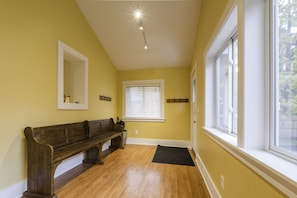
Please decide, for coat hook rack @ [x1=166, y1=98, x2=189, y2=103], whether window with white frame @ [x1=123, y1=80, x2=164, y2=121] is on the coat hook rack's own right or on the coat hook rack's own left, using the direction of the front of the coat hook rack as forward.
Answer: on the coat hook rack's own right

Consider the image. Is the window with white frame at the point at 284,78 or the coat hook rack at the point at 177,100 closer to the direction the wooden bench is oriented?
the window with white frame

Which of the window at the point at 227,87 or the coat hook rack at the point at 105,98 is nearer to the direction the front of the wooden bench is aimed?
the window

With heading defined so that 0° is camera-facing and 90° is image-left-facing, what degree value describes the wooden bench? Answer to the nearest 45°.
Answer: approximately 315°

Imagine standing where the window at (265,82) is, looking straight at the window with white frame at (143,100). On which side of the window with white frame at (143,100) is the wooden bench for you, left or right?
left

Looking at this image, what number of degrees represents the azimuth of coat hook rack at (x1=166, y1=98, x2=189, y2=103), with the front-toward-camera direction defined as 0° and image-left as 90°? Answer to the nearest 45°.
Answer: approximately 0°

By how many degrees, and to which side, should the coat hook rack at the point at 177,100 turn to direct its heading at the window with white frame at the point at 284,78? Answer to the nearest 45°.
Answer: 0° — it already faces it

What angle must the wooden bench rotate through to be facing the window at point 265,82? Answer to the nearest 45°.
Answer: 0° — it already faces it
